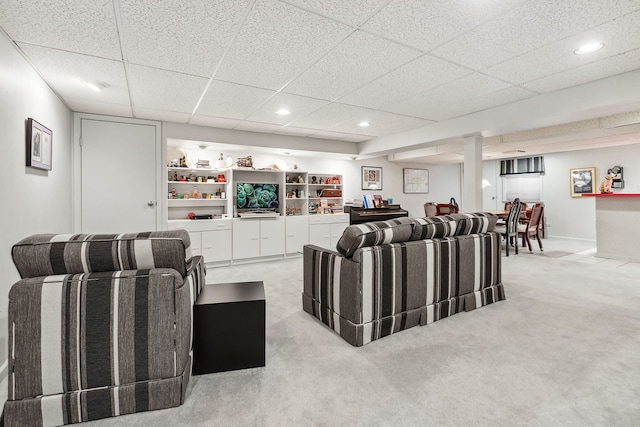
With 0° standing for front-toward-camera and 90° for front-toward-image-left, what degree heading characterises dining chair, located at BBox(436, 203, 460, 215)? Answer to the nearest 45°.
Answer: approximately 225°

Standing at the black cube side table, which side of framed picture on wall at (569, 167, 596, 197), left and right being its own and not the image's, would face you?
front

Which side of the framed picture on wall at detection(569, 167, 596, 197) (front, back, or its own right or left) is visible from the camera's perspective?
front

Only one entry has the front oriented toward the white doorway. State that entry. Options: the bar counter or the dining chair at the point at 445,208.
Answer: the bar counter

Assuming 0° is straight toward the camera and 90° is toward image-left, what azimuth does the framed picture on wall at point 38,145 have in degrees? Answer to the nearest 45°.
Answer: approximately 315°

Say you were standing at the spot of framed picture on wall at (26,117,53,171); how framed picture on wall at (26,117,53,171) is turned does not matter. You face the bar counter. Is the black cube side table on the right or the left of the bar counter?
right

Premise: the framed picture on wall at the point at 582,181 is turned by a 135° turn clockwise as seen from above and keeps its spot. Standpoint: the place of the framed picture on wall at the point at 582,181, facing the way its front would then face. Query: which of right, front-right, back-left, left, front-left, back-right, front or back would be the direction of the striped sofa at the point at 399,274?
back-left

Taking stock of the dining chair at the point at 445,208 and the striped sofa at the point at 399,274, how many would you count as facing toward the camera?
0

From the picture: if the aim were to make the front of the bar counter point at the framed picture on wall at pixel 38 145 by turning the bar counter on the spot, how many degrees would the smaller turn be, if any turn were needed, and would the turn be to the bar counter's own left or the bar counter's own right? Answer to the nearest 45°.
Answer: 0° — it already faces it

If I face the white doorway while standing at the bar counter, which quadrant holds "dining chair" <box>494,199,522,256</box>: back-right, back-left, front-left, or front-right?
front-right

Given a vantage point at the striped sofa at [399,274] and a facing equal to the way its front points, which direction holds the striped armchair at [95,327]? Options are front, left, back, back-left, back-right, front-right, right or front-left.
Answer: left

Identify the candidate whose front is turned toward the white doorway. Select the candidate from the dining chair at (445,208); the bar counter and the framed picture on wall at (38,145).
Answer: the bar counter

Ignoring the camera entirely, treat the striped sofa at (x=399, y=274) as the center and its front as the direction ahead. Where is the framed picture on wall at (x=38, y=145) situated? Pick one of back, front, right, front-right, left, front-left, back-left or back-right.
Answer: front-left

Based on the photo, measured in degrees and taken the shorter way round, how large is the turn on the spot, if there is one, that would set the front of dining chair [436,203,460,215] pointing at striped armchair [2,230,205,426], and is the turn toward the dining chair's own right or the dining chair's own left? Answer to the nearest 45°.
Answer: approximately 135° to the dining chair's own right

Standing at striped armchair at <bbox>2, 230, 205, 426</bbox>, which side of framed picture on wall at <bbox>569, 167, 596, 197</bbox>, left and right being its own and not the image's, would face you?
front

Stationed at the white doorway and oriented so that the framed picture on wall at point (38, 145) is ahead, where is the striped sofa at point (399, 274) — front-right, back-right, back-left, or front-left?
front-left

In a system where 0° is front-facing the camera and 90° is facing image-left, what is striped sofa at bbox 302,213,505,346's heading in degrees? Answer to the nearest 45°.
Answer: approximately 135°

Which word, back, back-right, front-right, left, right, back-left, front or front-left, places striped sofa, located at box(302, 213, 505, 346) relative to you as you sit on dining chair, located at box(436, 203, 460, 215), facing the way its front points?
back-right

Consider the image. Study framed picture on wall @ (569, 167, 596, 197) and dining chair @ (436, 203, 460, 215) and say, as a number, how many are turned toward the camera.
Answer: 1

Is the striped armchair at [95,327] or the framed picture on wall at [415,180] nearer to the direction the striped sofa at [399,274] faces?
the framed picture on wall

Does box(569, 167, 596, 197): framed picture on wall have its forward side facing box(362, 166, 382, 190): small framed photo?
no

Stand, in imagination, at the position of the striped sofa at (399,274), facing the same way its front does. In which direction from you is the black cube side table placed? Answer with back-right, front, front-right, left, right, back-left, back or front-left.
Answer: left
